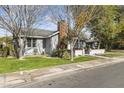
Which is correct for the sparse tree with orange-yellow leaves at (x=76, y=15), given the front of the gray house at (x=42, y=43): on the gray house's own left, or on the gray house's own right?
on the gray house's own left

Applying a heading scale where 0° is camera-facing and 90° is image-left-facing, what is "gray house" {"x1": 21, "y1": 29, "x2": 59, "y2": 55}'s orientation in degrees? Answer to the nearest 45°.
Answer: approximately 45°

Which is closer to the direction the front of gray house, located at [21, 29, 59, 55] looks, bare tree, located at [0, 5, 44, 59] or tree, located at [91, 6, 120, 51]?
the bare tree

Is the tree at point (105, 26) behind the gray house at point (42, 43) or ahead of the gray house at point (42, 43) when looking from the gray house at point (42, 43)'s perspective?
behind
